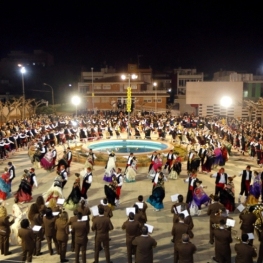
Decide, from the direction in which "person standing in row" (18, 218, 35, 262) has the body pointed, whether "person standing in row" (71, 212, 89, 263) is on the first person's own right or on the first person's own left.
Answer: on the first person's own right

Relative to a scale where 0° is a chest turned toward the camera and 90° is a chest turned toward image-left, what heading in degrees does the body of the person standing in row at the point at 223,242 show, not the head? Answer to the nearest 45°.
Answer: approximately 180°

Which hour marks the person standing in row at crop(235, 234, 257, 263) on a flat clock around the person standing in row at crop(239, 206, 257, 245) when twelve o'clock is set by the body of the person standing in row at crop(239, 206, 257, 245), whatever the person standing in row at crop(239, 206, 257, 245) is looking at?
the person standing in row at crop(235, 234, 257, 263) is roughly at 6 o'clock from the person standing in row at crop(239, 206, 257, 245).

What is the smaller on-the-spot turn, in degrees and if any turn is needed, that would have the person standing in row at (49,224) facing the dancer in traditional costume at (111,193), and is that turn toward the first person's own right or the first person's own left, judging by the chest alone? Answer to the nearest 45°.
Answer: approximately 45° to the first person's own right

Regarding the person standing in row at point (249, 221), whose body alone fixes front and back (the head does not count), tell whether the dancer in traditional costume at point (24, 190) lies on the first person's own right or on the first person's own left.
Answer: on the first person's own left

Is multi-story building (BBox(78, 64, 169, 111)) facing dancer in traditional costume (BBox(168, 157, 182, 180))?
yes

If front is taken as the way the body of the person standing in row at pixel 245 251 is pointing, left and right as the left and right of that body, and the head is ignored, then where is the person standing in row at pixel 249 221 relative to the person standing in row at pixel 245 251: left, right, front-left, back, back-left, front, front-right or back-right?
front

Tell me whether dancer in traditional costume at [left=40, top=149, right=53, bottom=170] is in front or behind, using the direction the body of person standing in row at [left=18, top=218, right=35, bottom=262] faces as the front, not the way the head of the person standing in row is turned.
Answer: in front

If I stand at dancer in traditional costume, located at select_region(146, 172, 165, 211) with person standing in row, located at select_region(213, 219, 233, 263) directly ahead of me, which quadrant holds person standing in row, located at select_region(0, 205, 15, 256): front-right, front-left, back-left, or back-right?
front-right

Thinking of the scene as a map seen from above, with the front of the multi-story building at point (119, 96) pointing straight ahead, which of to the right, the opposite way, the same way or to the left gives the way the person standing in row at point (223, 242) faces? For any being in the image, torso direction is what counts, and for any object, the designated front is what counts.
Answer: the opposite way

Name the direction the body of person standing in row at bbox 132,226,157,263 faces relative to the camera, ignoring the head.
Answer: away from the camera

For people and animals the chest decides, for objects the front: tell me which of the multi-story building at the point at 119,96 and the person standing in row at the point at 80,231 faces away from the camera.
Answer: the person standing in row

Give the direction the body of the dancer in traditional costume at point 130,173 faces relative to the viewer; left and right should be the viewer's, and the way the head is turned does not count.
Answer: facing away from the viewer and to the right of the viewer

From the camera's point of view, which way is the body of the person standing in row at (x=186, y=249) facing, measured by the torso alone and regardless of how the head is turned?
away from the camera

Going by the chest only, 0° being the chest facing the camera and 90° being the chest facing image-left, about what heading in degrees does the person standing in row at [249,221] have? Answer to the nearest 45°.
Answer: approximately 180°

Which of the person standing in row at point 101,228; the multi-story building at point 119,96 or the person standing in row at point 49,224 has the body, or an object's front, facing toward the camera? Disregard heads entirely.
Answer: the multi-story building

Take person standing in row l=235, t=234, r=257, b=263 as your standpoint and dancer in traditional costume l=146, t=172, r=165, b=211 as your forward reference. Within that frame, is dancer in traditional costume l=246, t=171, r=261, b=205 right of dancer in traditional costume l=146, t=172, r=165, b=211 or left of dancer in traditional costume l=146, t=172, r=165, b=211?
right

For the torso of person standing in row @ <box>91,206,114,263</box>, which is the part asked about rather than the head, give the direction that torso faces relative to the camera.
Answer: away from the camera

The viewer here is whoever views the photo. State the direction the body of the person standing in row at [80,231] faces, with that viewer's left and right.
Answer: facing away from the viewer
